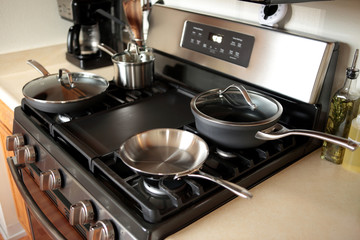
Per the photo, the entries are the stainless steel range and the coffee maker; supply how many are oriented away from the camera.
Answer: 0

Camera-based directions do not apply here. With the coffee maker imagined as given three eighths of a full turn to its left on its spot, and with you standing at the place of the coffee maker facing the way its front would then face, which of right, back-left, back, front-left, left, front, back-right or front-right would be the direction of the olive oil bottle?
front-right

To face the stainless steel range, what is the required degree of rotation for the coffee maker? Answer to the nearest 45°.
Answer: approximately 45° to its left

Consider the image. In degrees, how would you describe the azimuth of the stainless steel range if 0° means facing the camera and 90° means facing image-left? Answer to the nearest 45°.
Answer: approximately 45°

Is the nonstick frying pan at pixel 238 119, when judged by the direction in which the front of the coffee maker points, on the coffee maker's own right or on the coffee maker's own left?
on the coffee maker's own left

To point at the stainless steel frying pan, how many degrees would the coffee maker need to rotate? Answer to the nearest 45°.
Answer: approximately 45° to its left

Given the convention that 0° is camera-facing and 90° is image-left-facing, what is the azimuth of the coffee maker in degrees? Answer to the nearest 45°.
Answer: approximately 45°

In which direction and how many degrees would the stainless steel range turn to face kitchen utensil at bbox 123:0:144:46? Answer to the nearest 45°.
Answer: approximately 135° to its right
